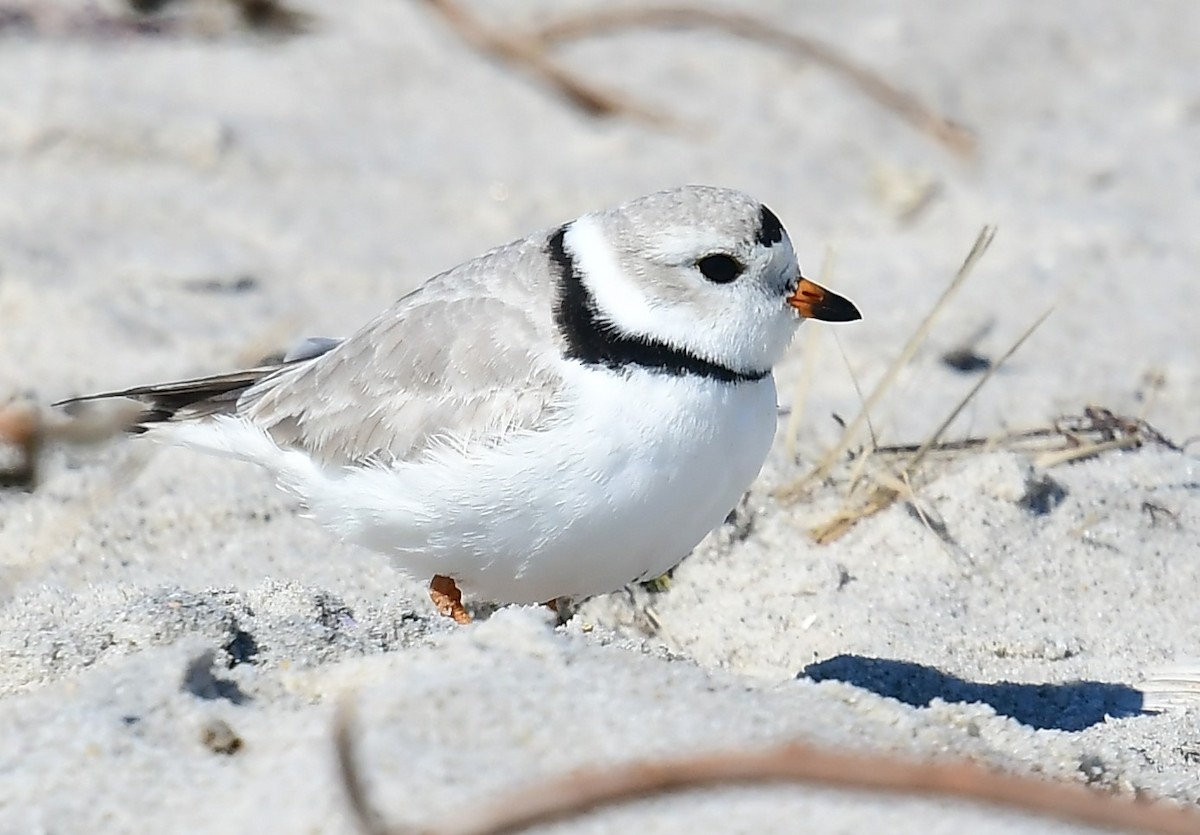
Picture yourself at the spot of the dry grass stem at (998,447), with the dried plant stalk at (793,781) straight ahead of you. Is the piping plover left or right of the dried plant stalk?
right

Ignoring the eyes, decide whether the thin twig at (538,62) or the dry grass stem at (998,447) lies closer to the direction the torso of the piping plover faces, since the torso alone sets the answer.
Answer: the dry grass stem

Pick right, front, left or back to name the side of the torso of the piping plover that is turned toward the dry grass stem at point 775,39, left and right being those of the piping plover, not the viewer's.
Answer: left

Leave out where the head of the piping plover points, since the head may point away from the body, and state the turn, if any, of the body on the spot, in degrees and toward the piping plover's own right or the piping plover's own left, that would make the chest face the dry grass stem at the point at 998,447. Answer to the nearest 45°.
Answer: approximately 45° to the piping plover's own left

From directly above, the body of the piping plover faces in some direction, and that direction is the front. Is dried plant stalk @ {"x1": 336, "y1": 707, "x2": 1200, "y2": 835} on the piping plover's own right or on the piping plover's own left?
on the piping plover's own right

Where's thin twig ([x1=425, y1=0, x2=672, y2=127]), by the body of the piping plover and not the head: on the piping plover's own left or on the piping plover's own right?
on the piping plover's own left

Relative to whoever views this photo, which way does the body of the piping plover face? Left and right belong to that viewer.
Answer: facing to the right of the viewer
